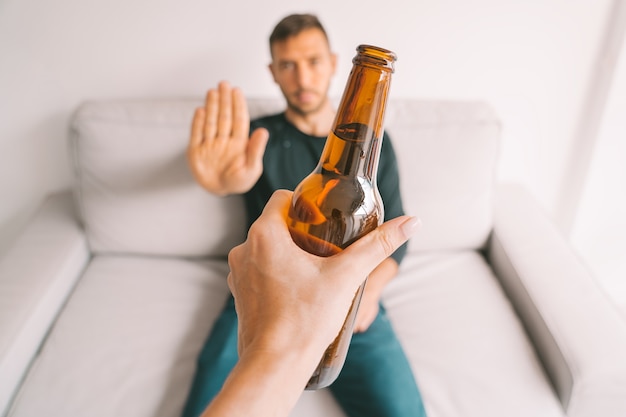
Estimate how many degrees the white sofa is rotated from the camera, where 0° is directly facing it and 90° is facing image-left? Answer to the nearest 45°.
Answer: approximately 0°

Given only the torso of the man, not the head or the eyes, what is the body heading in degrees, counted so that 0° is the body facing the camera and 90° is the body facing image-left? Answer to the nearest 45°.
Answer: approximately 0°
